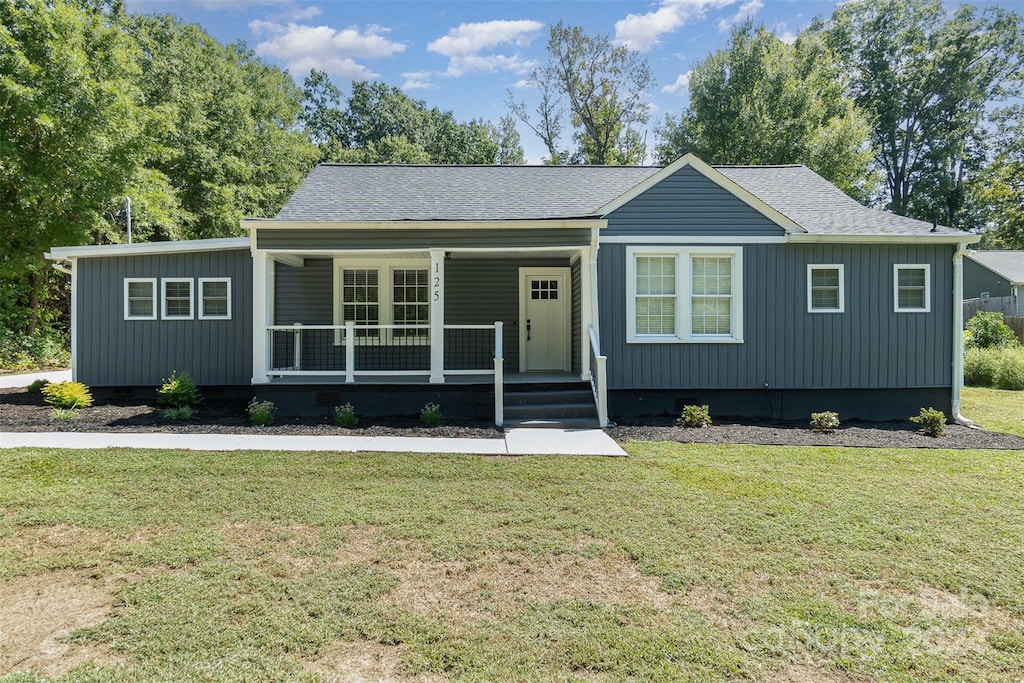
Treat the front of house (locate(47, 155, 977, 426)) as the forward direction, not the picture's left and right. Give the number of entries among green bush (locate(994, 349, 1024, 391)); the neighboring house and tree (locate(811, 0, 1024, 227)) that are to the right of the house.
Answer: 0

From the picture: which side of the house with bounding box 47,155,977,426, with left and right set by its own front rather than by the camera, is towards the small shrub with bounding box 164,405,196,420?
right

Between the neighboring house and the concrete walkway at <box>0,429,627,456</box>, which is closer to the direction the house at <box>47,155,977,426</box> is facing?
the concrete walkway

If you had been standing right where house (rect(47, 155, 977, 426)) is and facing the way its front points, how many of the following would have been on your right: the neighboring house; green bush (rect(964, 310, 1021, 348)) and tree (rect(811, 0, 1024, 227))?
0

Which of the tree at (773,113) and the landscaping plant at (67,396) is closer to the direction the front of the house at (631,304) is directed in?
the landscaping plant

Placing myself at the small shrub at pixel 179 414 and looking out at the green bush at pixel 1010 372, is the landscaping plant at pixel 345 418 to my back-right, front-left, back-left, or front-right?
front-right

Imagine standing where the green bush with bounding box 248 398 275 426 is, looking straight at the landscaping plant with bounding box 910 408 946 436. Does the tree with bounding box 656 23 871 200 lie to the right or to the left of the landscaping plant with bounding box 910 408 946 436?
left

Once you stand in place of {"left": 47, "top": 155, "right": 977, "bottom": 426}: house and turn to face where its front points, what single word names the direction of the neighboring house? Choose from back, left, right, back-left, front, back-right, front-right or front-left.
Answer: back-left

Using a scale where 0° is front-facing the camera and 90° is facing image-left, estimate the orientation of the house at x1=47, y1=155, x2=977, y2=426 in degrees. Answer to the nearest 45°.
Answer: approximately 0°

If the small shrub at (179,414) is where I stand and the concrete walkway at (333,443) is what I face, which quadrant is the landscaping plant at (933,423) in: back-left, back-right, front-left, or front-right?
front-left

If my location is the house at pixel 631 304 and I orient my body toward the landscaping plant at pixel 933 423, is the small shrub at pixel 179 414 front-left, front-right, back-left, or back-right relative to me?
back-right

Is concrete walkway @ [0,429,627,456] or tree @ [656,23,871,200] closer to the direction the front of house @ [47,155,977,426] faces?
the concrete walkway
